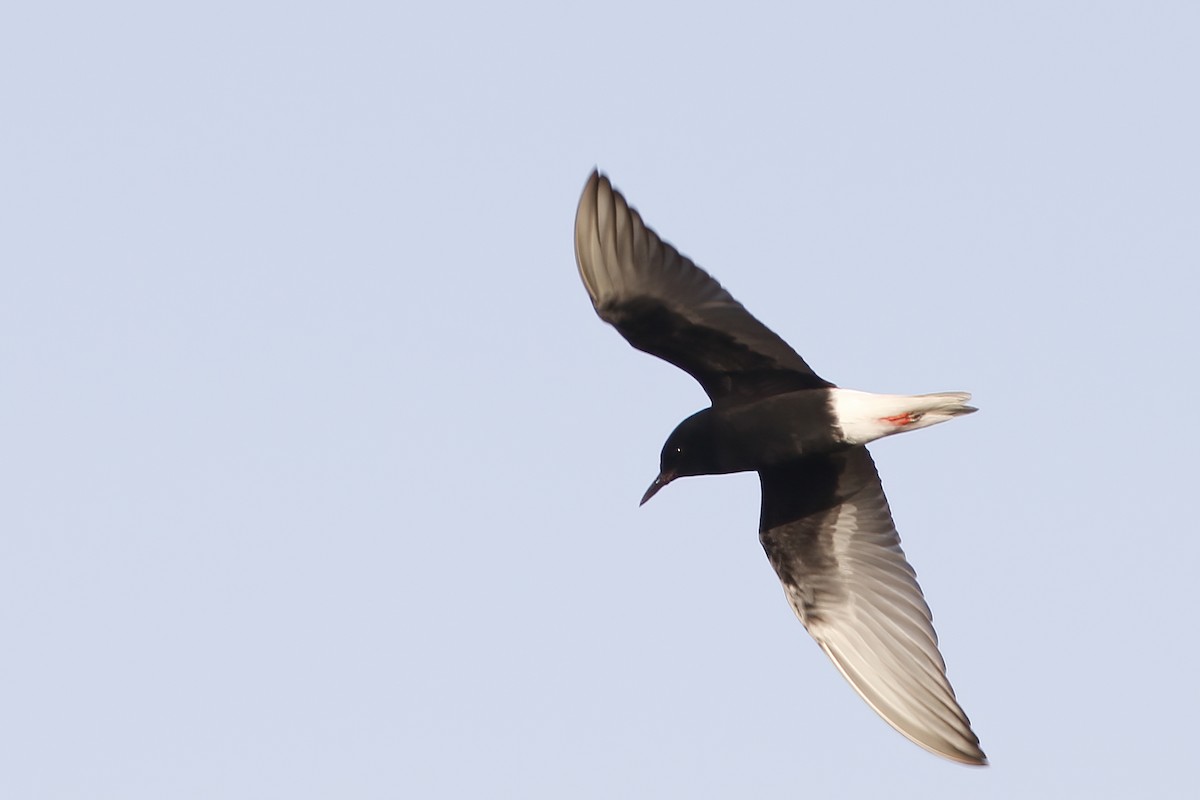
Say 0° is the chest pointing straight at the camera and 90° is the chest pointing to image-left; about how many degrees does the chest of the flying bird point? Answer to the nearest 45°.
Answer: approximately 90°
